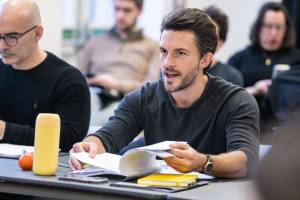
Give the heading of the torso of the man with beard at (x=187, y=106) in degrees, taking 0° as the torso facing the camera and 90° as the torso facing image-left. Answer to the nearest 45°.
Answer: approximately 45°

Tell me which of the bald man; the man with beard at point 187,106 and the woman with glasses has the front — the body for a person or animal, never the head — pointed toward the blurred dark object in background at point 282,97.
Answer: the woman with glasses

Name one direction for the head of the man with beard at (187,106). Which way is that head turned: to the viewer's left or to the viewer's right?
to the viewer's left

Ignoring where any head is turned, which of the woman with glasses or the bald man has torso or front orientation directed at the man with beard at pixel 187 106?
the woman with glasses

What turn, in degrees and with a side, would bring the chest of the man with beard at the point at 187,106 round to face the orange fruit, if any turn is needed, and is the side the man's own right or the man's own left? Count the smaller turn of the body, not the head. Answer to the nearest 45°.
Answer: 0° — they already face it

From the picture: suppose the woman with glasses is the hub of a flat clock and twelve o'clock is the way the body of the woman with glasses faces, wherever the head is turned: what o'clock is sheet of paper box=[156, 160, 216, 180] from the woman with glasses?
The sheet of paper is roughly at 12 o'clock from the woman with glasses.

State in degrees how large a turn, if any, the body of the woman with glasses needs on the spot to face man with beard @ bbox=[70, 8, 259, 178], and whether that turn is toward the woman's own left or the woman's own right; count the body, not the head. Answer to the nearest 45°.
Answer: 0° — they already face them
